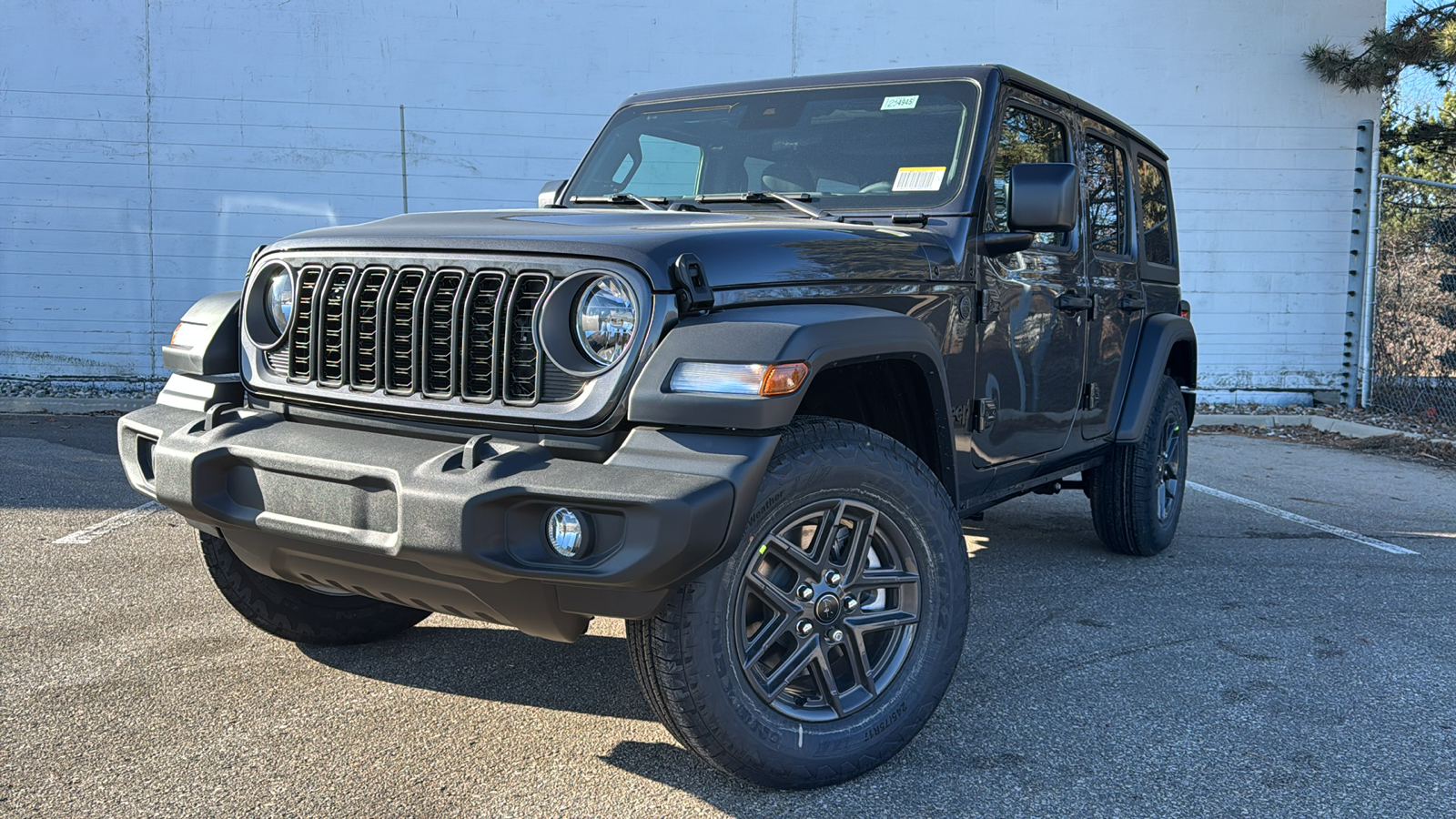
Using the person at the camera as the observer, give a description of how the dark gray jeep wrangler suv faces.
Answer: facing the viewer and to the left of the viewer

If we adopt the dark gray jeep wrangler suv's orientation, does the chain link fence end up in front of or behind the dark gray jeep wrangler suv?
behind

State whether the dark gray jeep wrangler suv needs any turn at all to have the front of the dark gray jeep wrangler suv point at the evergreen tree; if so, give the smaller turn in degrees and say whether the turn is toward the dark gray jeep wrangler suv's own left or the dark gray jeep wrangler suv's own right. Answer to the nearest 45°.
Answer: approximately 180°
